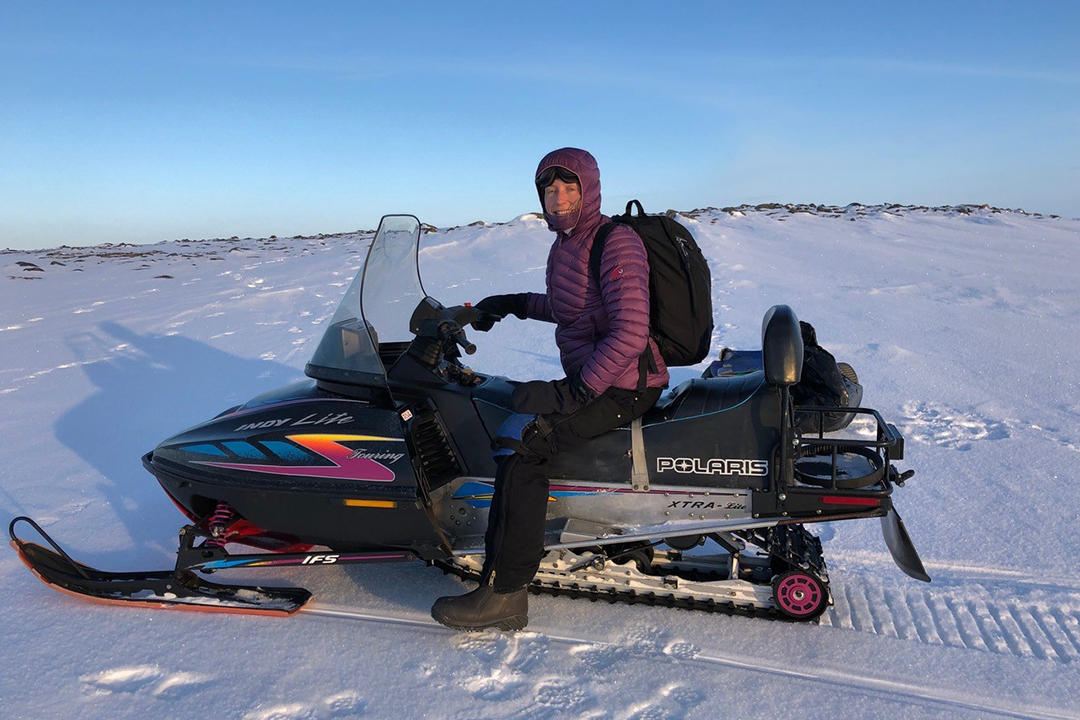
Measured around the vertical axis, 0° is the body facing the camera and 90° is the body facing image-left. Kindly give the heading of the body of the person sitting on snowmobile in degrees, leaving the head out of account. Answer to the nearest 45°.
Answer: approximately 90°

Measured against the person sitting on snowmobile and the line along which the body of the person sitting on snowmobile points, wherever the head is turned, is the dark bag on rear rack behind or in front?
behind

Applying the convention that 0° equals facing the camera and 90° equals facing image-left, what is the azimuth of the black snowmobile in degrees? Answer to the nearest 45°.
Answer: approximately 90°
